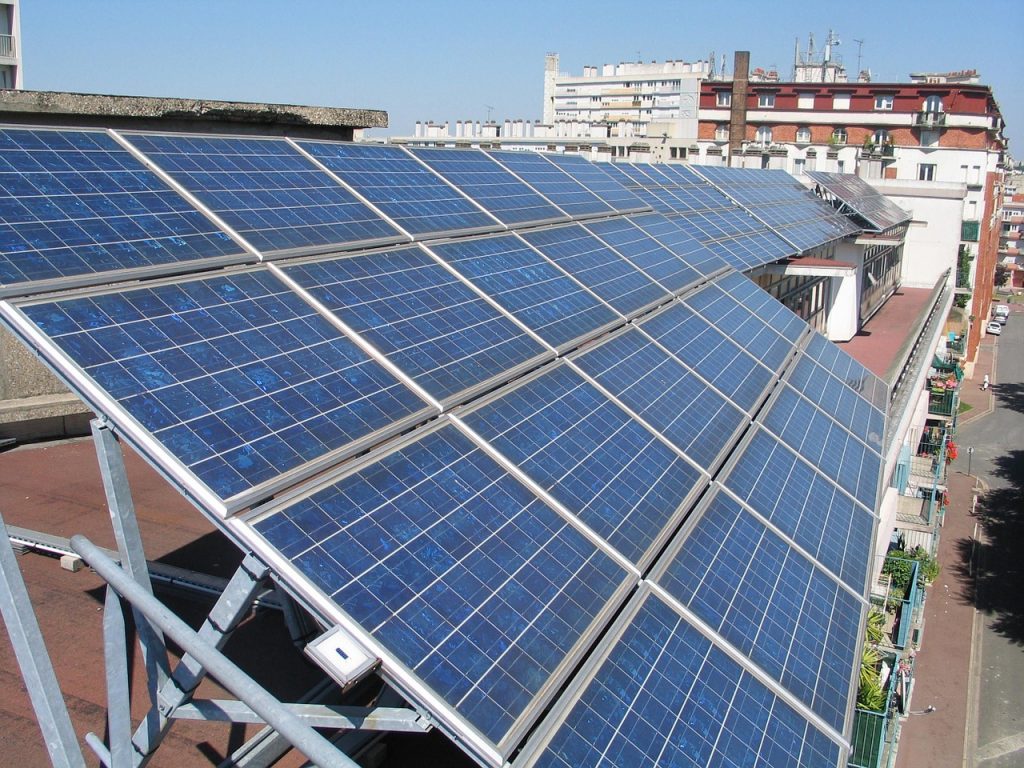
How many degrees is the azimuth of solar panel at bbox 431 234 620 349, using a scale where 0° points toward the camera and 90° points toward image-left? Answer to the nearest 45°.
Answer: approximately 315°

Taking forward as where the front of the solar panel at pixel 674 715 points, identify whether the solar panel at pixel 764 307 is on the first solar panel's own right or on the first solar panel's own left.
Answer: on the first solar panel's own left

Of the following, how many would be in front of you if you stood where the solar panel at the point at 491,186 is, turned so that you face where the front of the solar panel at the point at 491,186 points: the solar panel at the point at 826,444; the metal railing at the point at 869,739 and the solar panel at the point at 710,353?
3

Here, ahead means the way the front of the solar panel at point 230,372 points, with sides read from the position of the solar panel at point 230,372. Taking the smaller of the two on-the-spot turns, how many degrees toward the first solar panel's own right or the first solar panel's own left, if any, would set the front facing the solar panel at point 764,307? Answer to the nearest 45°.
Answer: approximately 90° to the first solar panel's own left

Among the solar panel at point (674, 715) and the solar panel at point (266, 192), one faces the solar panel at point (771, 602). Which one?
the solar panel at point (266, 192)

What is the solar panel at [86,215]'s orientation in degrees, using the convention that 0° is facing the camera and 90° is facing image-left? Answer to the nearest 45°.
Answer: approximately 315°

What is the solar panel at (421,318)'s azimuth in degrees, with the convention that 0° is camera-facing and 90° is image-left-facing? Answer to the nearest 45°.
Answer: approximately 315°

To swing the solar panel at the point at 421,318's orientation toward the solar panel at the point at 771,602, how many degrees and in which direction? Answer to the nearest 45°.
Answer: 0° — it already faces it

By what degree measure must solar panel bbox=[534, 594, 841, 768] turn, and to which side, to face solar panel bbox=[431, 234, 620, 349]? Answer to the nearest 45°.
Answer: approximately 135° to its left
